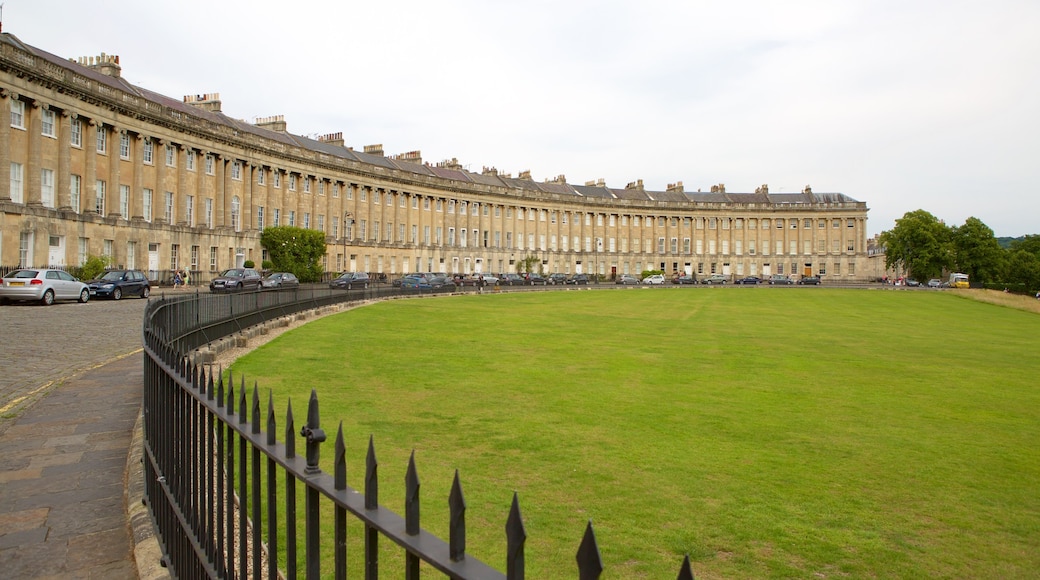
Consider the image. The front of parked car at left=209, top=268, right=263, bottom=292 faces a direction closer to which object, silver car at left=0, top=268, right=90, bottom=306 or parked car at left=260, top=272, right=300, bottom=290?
the silver car

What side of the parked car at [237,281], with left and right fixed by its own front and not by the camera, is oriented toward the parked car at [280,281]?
back

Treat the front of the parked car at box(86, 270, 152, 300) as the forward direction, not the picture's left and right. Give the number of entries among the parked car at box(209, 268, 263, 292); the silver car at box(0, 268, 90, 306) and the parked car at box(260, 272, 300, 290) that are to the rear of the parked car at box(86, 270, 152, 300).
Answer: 2

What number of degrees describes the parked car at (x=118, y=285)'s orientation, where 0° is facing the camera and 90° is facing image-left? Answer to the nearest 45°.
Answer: approximately 45°

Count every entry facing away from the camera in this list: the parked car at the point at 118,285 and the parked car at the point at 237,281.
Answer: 0

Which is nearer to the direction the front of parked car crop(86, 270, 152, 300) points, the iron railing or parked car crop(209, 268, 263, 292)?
the iron railing
